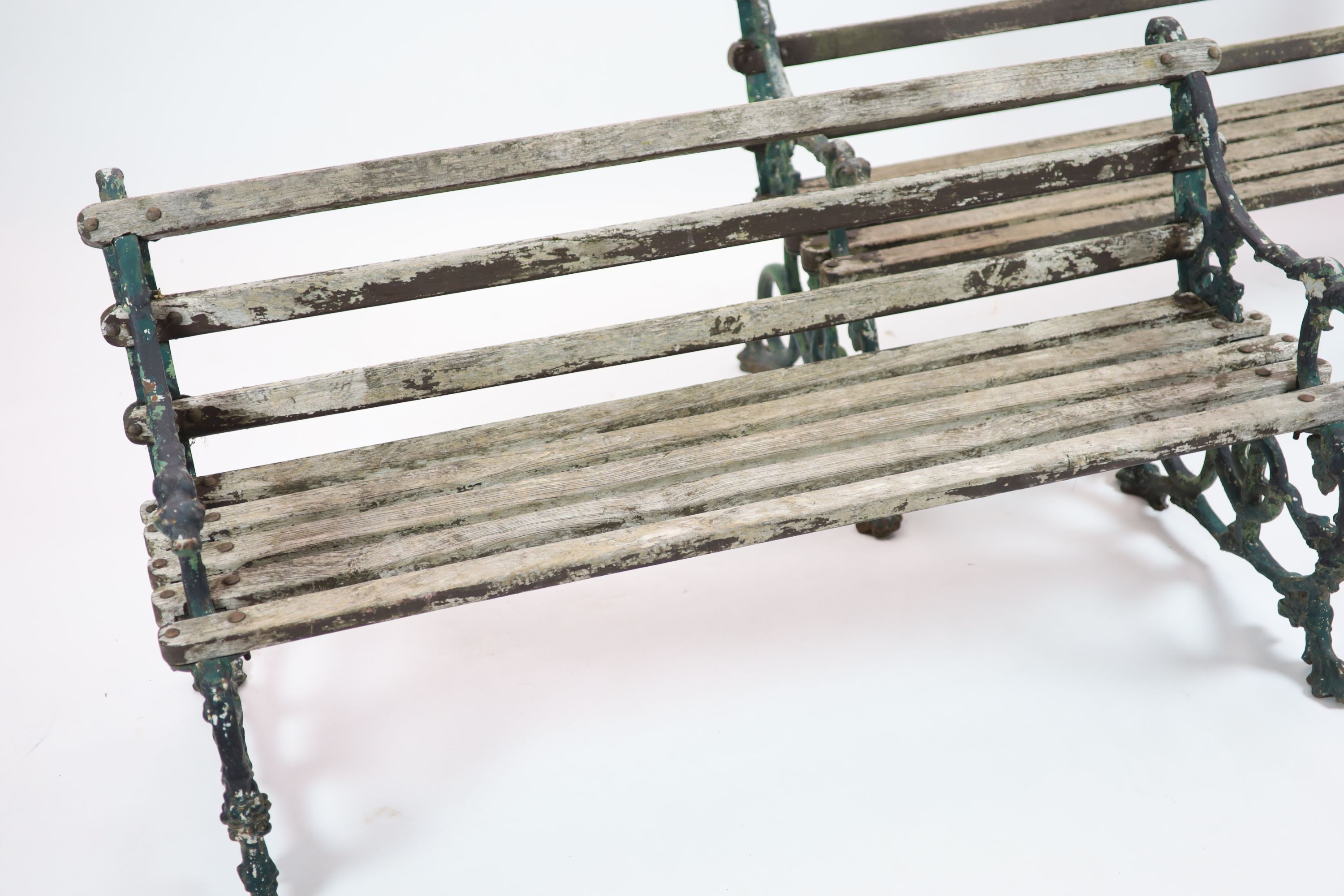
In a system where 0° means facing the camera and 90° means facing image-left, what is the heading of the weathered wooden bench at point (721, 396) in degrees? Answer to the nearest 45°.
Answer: approximately 0°
